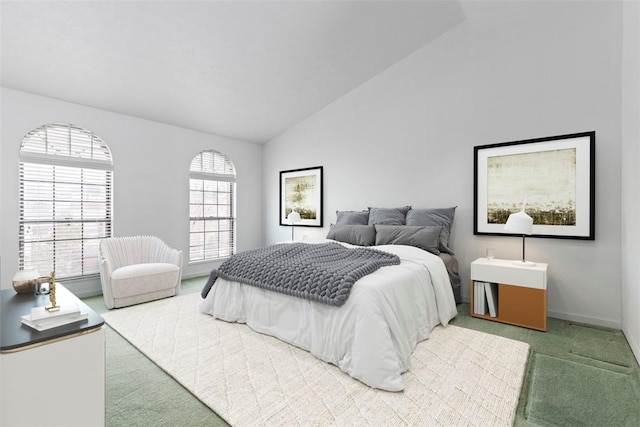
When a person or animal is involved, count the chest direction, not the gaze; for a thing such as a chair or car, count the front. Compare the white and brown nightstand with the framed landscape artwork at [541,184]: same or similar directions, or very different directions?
same or similar directions

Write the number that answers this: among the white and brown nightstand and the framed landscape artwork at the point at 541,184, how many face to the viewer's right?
0

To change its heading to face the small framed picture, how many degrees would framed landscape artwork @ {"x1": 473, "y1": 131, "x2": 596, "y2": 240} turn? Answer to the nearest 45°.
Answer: approximately 45° to its right

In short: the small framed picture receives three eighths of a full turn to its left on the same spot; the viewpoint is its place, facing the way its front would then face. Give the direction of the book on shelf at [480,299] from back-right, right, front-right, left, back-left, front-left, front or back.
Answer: front-right

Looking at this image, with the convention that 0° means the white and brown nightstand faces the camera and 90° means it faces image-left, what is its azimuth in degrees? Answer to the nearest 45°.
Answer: approximately 45°

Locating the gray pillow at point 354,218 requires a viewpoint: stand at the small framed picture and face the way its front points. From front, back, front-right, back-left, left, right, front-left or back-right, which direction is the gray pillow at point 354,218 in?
left

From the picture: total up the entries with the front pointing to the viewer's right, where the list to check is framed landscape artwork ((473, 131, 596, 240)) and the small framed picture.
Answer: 0

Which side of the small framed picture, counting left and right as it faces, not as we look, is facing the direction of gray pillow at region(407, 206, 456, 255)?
left

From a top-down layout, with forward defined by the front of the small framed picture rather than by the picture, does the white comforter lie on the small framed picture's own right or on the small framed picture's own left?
on the small framed picture's own left

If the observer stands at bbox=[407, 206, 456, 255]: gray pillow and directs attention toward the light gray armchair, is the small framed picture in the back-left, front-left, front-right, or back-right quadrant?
front-right

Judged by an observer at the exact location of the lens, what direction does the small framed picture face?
facing the viewer and to the left of the viewer

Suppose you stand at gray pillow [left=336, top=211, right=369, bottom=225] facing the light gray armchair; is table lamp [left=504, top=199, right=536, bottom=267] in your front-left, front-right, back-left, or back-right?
back-left

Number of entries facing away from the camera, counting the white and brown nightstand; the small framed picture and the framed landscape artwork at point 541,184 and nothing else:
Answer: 0
